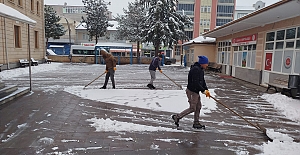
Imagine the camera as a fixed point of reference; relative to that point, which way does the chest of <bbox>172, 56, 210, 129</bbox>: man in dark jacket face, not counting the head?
to the viewer's right

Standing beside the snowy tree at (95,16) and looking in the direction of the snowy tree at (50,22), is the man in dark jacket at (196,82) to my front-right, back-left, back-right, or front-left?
back-left

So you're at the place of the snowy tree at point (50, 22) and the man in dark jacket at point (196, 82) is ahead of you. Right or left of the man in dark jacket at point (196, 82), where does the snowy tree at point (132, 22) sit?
left
